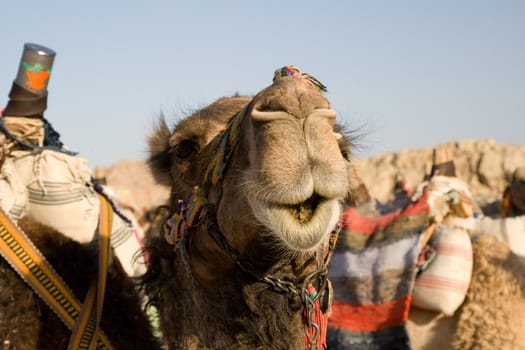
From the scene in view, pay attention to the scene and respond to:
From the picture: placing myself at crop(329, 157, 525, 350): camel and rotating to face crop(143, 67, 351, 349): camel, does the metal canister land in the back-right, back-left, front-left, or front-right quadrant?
front-right

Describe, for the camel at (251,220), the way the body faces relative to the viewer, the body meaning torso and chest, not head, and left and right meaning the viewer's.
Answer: facing the viewer and to the right of the viewer

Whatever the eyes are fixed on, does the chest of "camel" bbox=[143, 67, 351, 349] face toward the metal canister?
no

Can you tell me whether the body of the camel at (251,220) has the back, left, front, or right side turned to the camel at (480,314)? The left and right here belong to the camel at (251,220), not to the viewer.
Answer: left
